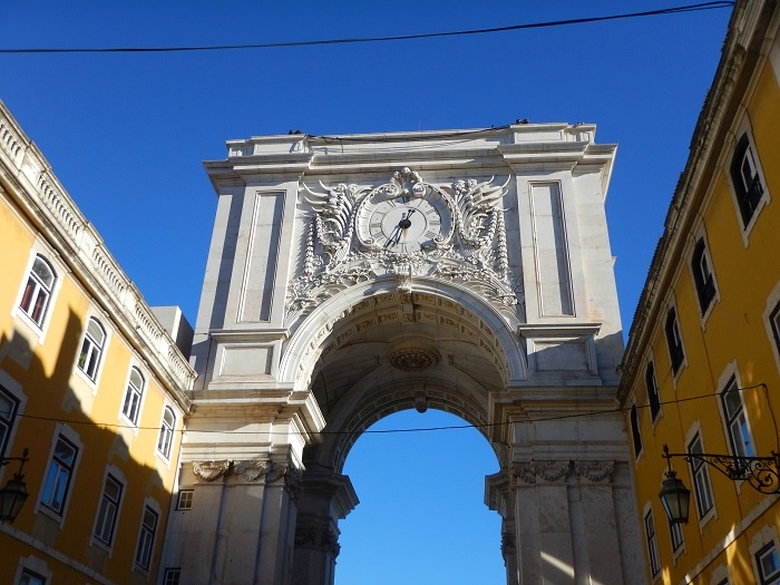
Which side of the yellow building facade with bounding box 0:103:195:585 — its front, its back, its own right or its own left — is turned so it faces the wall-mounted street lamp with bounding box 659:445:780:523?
front

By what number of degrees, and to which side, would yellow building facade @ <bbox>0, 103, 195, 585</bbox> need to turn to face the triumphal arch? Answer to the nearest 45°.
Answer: approximately 90° to its left

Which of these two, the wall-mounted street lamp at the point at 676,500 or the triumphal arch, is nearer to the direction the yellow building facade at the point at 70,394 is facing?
the wall-mounted street lamp

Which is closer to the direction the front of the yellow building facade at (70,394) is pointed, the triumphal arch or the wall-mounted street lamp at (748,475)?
the wall-mounted street lamp

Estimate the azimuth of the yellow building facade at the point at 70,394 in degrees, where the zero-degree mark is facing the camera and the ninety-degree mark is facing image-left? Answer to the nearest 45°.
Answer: approximately 315°

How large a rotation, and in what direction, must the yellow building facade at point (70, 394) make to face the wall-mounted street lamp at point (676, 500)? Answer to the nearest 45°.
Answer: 0° — it already faces it
